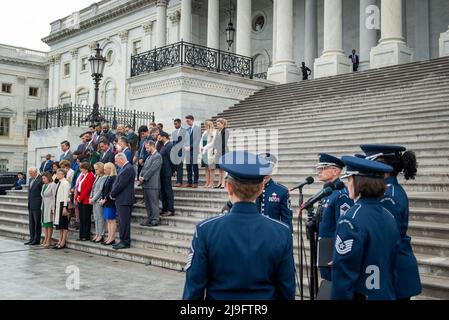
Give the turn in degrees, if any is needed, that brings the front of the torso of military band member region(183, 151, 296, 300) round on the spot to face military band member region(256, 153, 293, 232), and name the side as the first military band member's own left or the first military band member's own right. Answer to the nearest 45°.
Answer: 0° — they already face them

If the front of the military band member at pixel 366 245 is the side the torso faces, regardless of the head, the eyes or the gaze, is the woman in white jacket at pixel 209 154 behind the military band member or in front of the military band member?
in front

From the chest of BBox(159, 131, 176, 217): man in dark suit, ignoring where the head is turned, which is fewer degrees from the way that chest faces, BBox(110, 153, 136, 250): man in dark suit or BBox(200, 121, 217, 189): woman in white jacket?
the man in dark suit

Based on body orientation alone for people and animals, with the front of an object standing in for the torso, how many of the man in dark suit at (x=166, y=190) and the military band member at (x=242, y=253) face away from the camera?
1

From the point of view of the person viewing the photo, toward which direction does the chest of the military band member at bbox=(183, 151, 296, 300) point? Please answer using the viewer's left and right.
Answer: facing away from the viewer

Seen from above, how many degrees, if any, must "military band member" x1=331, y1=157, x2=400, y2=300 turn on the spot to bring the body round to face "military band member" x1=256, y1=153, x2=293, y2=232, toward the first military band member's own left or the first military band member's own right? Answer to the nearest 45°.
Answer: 0° — they already face them

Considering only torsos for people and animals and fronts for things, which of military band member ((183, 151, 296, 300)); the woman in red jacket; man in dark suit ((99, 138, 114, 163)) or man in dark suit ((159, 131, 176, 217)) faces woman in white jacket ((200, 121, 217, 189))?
the military band member

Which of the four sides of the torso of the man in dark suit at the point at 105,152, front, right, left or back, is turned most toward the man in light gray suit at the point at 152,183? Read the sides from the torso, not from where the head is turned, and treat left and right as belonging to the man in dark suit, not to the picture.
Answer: left

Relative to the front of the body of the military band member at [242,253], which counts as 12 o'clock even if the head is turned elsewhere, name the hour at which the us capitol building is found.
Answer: The us capitol building is roughly at 12 o'clock from the military band member.

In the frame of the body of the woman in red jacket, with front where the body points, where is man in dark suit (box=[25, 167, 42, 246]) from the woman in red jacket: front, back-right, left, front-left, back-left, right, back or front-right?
right

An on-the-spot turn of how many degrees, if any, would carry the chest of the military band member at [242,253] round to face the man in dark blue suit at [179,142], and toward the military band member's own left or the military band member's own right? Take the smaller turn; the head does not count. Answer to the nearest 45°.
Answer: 0° — they already face them

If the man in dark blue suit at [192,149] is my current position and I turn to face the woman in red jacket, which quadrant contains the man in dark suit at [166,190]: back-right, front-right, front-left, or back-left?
front-left

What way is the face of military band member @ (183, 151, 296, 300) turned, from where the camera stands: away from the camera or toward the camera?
away from the camera
